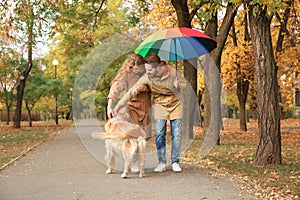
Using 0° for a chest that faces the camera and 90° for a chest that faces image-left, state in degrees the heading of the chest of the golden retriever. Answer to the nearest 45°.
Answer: approximately 135°

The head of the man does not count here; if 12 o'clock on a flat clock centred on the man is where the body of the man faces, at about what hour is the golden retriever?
The golden retriever is roughly at 2 o'clock from the man.

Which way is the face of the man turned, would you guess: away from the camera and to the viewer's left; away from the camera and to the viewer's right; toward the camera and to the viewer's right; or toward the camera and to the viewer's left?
toward the camera and to the viewer's left

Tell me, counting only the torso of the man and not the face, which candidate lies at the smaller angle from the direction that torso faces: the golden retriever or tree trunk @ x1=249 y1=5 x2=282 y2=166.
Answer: the golden retriever

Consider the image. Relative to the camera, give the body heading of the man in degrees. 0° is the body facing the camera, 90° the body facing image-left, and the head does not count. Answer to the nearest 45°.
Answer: approximately 0°

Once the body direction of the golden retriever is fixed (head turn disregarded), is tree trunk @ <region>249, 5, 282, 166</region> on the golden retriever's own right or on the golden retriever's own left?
on the golden retriever's own right
